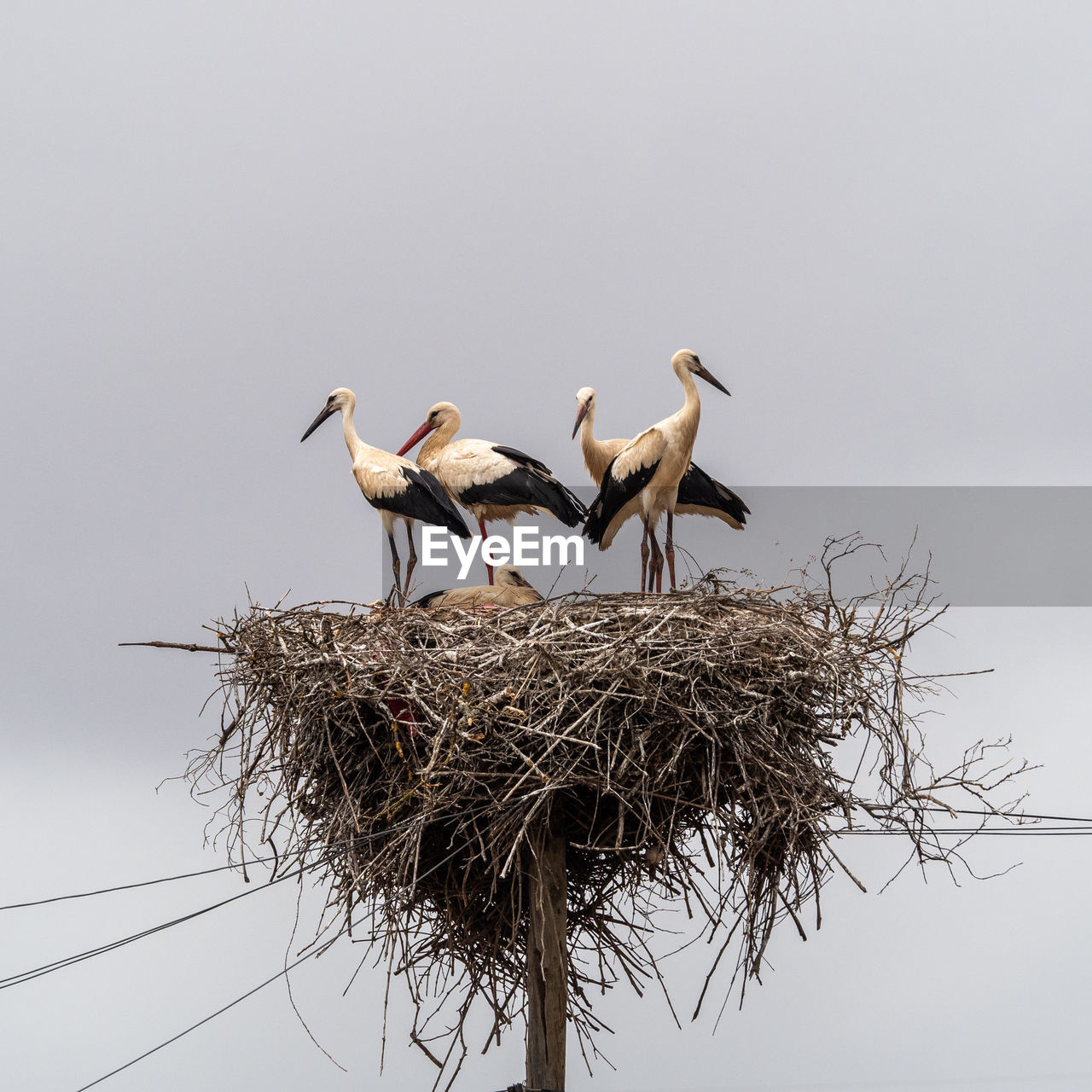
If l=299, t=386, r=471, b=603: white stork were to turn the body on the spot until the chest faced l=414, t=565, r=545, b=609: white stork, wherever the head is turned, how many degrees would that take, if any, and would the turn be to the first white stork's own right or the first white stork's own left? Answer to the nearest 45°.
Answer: approximately 135° to the first white stork's own left

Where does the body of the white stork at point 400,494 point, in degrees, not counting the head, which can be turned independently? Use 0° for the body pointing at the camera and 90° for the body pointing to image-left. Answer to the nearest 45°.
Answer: approximately 90°

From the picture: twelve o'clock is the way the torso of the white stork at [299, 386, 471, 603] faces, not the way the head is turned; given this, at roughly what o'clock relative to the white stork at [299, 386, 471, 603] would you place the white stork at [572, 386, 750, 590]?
the white stork at [572, 386, 750, 590] is roughly at 6 o'clock from the white stork at [299, 386, 471, 603].

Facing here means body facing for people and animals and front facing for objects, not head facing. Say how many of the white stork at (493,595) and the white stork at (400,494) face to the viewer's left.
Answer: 1

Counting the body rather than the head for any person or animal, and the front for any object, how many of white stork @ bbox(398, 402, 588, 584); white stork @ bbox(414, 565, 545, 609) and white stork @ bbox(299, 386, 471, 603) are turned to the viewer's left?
2

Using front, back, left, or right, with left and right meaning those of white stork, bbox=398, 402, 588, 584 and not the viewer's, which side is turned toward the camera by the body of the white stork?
left

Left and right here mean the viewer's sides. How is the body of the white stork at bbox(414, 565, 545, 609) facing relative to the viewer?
facing to the right of the viewer
